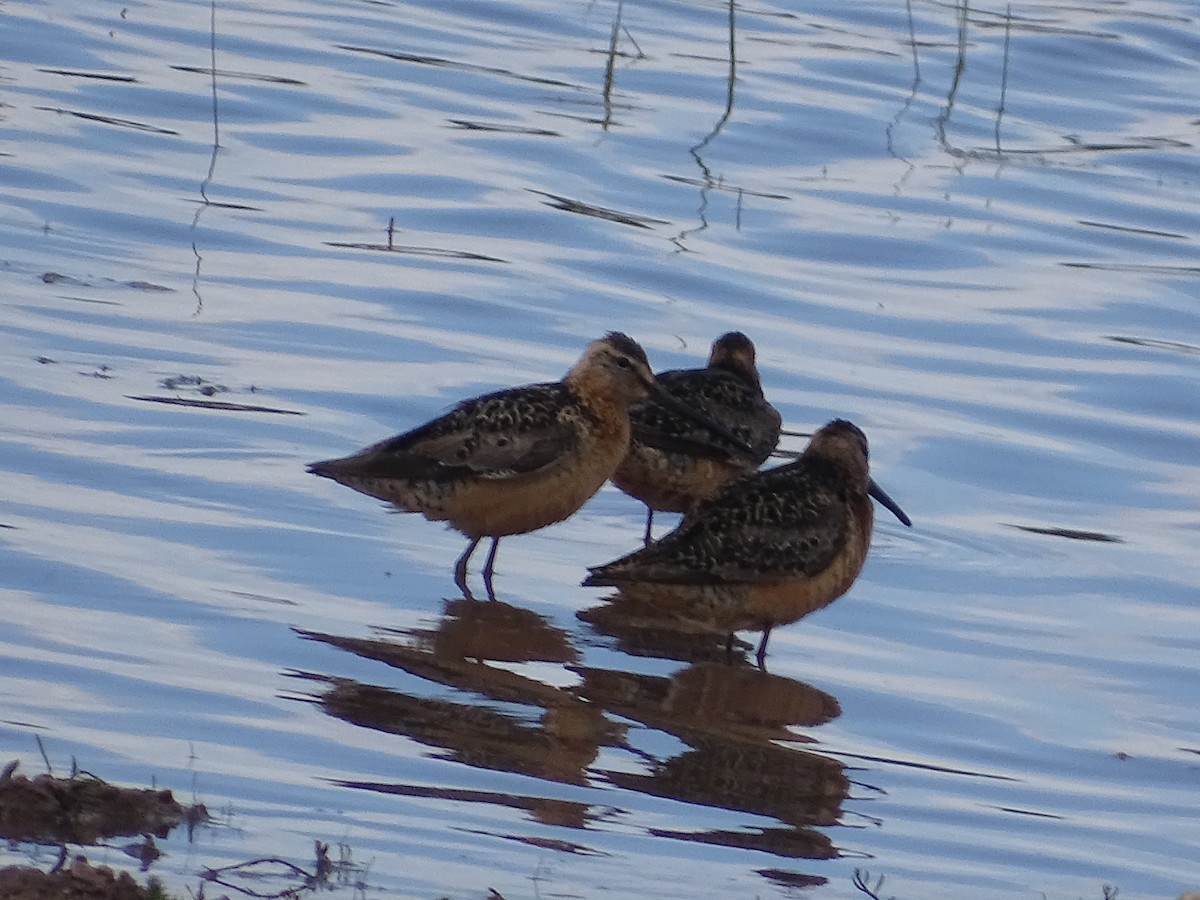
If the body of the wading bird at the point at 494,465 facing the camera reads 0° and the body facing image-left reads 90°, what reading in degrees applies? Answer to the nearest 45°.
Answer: approximately 270°

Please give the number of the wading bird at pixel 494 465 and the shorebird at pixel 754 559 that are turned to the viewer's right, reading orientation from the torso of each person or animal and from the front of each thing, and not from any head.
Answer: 2

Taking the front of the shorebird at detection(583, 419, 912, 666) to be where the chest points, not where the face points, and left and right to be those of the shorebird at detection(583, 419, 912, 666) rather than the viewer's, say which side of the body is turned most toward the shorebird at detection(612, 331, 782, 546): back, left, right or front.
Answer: left

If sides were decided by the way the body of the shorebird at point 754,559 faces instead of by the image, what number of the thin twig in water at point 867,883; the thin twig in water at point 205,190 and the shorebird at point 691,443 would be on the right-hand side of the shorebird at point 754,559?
1

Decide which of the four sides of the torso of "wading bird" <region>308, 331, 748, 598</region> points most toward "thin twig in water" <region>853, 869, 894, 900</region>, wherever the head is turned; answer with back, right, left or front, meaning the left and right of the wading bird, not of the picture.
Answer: right

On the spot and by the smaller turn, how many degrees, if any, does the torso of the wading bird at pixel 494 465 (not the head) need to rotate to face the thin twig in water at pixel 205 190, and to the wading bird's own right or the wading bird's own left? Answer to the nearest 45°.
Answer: approximately 90° to the wading bird's own left

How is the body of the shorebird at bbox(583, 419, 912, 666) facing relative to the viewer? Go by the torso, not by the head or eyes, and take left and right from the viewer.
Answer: facing to the right of the viewer

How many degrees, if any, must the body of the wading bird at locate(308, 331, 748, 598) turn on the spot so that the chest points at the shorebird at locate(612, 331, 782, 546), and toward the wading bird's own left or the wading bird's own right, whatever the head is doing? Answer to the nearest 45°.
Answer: approximately 45° to the wading bird's own left

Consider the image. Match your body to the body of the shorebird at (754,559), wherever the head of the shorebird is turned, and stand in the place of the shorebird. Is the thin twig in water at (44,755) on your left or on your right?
on your right

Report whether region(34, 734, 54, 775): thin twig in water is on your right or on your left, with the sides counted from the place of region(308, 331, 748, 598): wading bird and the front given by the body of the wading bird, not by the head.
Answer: on your right

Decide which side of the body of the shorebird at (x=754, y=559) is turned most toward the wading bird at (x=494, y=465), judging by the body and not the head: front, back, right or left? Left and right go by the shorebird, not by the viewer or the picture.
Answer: back
